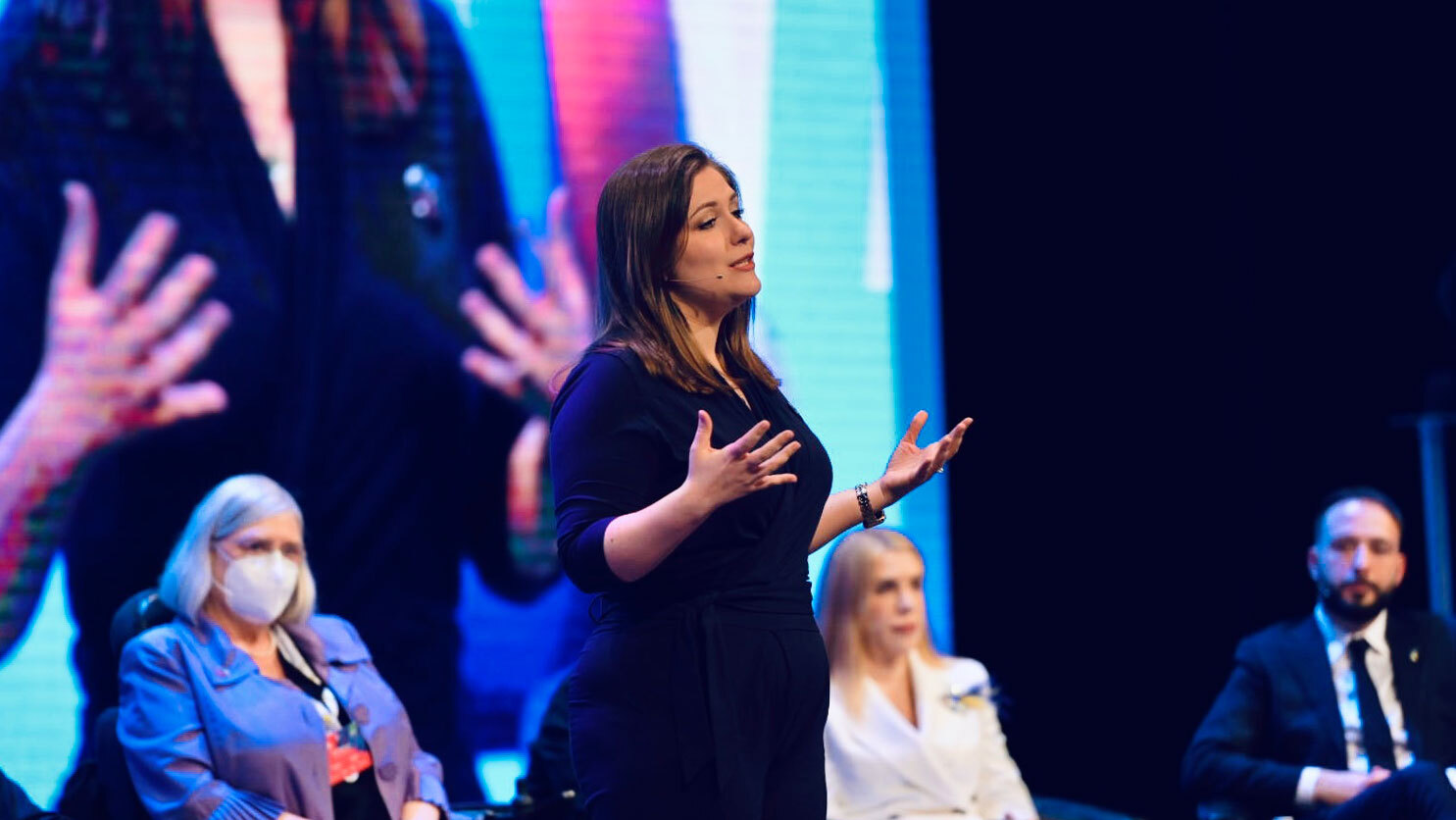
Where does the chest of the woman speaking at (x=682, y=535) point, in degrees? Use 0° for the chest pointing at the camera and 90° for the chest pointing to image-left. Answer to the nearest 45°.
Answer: approximately 315°

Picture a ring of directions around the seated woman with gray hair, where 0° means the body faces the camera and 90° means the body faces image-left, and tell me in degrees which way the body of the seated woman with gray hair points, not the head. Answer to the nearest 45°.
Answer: approximately 315°

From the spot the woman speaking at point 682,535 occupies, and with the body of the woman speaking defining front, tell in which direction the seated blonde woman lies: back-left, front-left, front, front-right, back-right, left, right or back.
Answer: back-left

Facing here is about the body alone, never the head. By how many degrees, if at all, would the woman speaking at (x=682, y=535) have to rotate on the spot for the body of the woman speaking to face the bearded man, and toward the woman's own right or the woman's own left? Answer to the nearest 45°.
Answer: approximately 90° to the woman's own left

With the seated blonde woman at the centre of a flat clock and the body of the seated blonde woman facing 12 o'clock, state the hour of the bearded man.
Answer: The bearded man is roughly at 10 o'clock from the seated blonde woman.

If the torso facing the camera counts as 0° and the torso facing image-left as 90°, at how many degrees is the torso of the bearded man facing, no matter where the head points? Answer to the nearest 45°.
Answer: approximately 0°
